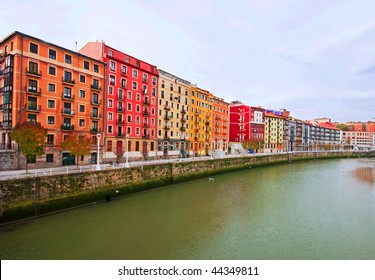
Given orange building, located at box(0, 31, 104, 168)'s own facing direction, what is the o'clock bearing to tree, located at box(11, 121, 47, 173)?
The tree is roughly at 2 o'clock from the orange building.

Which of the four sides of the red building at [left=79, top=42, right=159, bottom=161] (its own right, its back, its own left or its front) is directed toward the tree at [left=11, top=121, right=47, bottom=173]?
right

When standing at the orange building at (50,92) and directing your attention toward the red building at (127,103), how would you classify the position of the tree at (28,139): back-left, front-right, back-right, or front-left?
back-right

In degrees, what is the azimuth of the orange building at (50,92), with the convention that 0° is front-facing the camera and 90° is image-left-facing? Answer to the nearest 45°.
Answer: approximately 315°

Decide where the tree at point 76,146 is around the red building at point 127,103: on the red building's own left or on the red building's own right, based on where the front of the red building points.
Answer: on the red building's own right

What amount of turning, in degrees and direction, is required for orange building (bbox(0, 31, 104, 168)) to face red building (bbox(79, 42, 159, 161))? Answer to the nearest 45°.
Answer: approximately 90° to its left

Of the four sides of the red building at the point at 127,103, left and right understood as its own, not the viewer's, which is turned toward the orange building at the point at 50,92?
right
